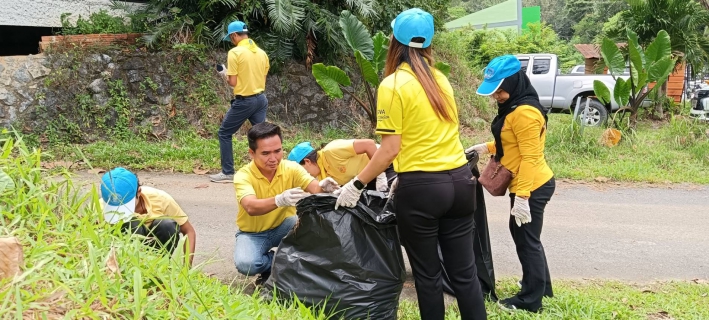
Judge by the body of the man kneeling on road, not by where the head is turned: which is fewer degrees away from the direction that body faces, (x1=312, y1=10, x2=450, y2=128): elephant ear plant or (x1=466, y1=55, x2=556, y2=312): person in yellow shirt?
the person in yellow shirt

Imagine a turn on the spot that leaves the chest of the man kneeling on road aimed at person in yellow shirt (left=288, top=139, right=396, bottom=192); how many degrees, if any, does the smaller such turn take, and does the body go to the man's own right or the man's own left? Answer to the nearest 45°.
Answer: approximately 90° to the man's own left

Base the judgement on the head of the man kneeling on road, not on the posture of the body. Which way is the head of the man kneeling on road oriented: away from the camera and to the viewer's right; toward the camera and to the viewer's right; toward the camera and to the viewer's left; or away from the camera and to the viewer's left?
toward the camera and to the viewer's right

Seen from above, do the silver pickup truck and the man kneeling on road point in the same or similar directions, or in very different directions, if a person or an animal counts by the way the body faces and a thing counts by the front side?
very different directions

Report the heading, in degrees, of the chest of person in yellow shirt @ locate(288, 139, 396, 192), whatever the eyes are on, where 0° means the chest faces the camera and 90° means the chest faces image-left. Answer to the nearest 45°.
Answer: approximately 90°

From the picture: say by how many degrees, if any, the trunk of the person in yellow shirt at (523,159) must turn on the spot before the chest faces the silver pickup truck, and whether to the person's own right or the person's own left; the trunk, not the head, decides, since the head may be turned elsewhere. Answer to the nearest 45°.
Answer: approximately 90° to the person's own right

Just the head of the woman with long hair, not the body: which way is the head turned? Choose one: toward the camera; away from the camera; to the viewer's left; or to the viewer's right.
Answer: away from the camera

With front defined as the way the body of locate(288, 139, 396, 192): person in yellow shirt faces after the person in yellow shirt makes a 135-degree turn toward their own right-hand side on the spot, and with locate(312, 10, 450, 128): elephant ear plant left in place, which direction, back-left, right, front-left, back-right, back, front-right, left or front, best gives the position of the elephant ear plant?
front-left

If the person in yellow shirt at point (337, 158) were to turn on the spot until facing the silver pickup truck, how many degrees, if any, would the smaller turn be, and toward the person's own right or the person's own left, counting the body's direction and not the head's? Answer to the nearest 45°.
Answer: approximately 135° to the person's own right

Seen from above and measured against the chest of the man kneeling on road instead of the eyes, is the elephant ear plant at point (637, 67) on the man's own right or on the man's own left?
on the man's own left

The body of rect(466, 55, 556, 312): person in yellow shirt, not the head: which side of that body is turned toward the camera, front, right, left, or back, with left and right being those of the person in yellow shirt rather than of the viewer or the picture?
left

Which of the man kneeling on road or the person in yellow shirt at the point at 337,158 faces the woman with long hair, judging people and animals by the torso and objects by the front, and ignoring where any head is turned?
the man kneeling on road
